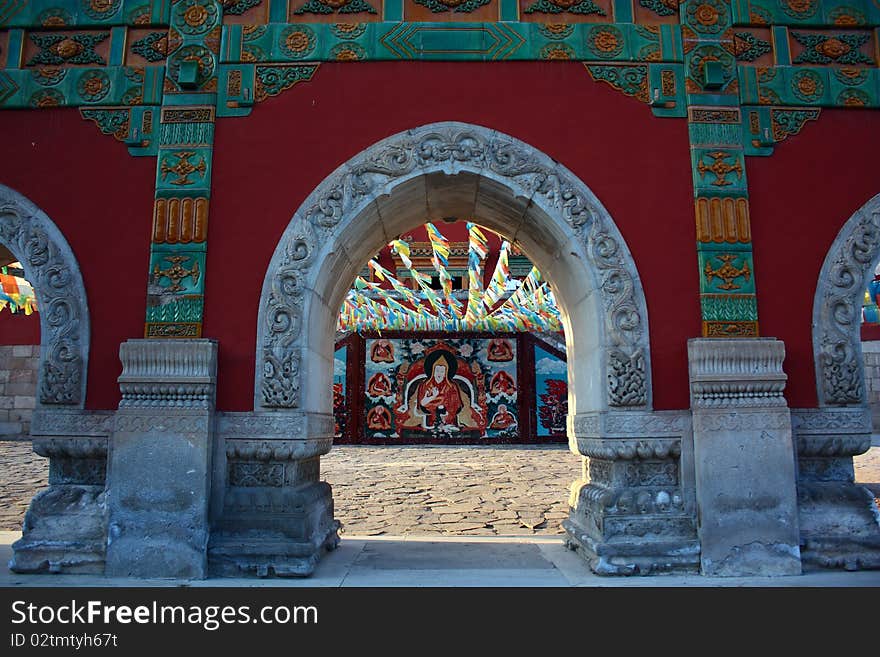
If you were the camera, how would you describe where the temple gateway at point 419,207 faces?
facing the viewer

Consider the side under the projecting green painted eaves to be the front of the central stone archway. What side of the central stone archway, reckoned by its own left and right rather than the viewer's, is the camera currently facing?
front
